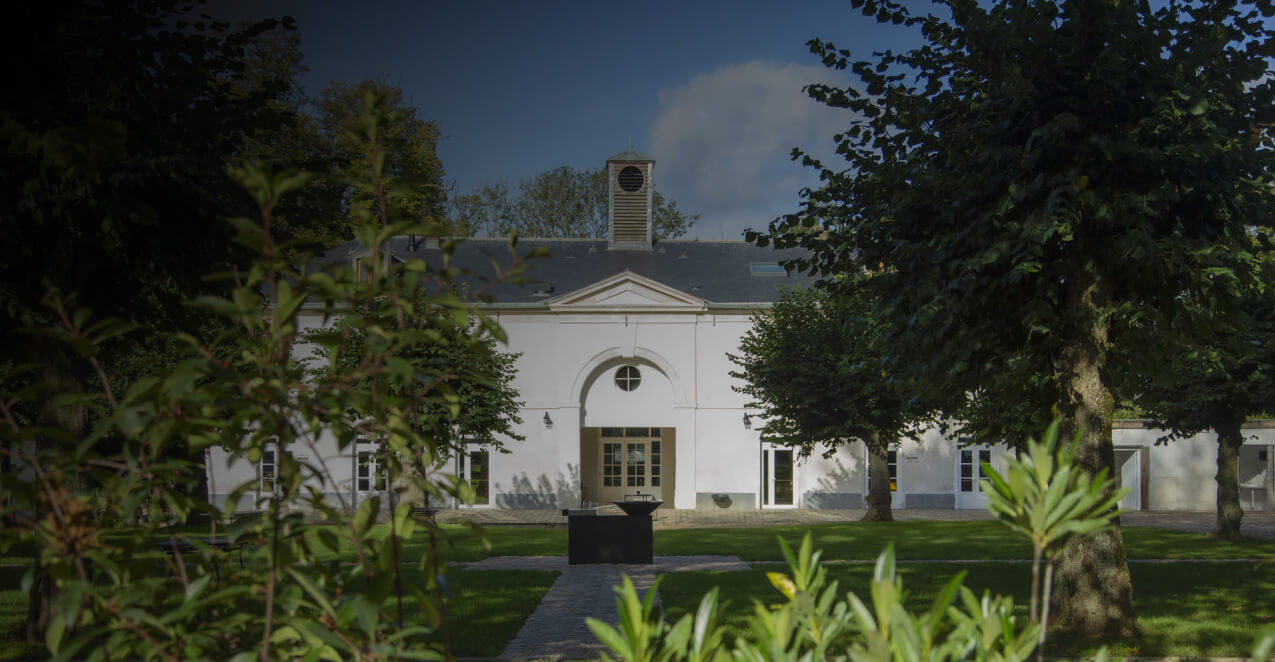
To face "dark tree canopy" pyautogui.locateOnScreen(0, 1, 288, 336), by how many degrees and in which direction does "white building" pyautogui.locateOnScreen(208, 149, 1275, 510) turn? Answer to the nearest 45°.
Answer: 0° — it already faces it

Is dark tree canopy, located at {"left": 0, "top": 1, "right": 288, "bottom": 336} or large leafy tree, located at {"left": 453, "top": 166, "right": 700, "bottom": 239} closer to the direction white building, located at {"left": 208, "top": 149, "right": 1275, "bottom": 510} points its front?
the dark tree canopy

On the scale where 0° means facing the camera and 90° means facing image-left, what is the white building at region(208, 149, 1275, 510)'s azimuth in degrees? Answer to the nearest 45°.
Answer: approximately 0°

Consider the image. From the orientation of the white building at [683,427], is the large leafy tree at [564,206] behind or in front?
behind

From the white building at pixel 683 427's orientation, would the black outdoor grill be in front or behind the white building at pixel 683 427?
in front

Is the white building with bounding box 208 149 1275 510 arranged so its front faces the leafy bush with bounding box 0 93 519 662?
yes
